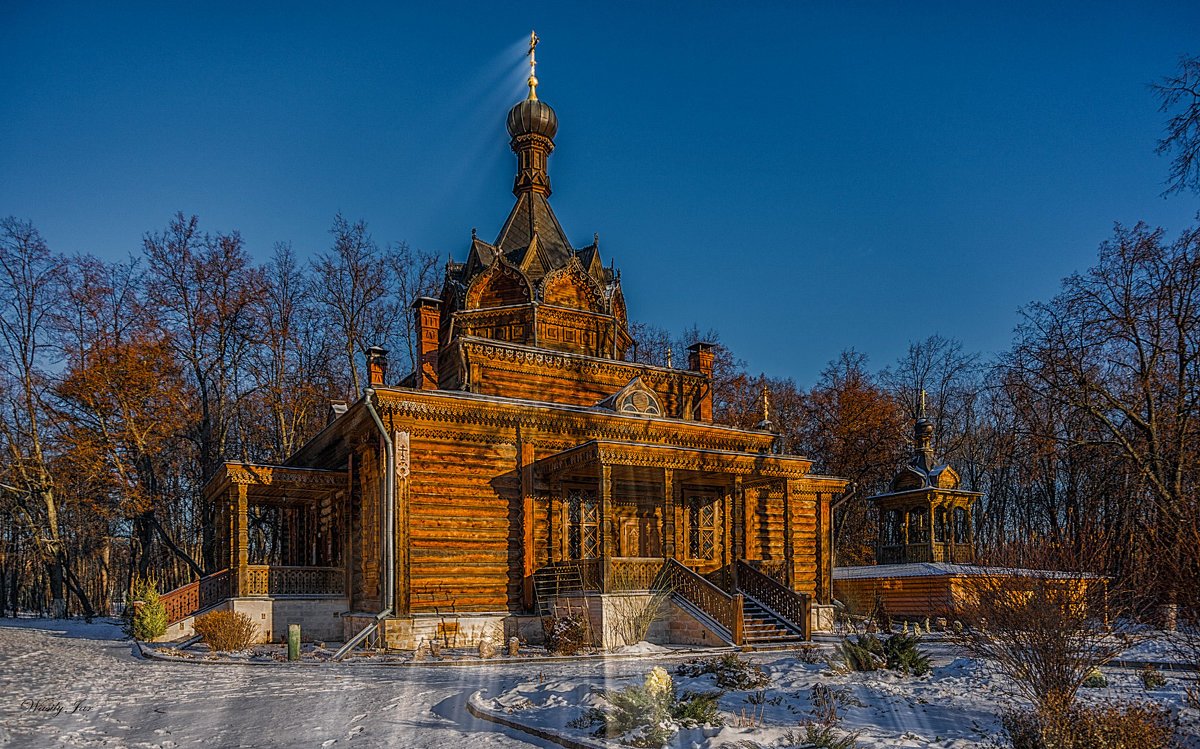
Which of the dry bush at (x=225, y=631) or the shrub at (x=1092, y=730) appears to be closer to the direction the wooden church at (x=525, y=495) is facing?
the shrub

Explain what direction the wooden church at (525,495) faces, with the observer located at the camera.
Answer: facing the viewer and to the right of the viewer

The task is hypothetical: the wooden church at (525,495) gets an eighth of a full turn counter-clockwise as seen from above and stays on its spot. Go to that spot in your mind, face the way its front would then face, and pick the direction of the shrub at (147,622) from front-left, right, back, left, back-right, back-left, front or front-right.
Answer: back

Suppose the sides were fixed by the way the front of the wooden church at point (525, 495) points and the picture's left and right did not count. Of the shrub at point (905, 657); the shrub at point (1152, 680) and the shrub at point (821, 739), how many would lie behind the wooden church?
0

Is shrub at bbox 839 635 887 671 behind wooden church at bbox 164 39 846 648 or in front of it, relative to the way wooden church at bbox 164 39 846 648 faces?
in front

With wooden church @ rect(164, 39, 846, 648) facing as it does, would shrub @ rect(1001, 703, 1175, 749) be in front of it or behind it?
in front

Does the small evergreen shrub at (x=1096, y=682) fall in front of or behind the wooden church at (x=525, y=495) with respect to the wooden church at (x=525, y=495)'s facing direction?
in front

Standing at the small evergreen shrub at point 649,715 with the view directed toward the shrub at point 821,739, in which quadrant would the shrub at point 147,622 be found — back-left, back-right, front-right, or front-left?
back-left

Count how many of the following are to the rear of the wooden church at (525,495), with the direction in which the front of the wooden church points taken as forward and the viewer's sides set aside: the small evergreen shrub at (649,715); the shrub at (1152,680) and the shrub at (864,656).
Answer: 0

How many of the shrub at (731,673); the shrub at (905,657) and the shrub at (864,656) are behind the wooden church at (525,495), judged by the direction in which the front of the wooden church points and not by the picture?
0

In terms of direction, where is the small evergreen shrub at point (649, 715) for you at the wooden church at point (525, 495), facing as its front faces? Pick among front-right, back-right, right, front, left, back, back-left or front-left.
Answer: front-right

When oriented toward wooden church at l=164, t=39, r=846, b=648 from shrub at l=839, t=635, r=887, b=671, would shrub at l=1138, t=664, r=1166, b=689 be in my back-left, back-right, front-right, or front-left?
back-right

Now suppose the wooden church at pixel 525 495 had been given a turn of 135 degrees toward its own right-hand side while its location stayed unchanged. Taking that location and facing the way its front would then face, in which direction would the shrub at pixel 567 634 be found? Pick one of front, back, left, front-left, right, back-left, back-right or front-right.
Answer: left
